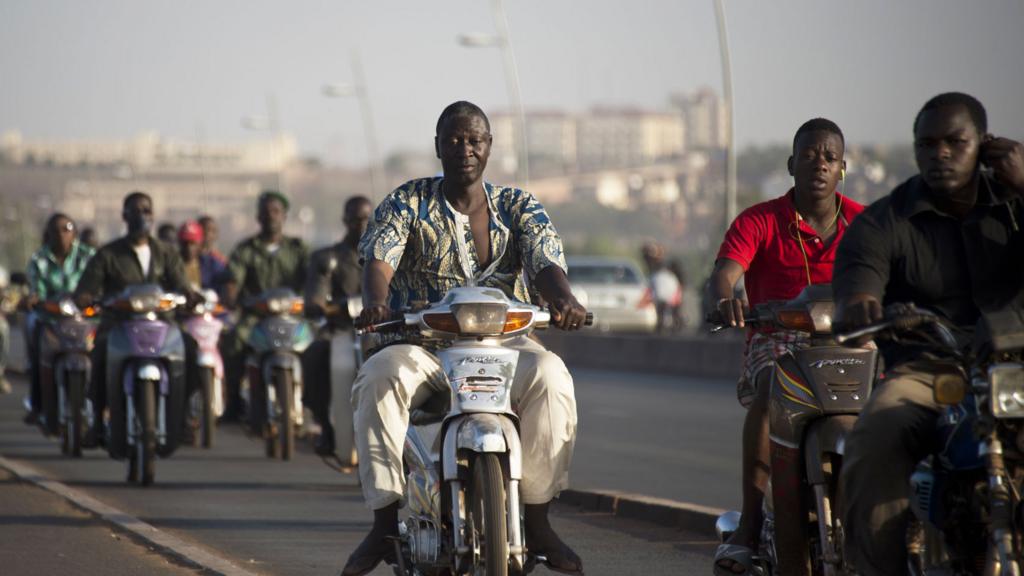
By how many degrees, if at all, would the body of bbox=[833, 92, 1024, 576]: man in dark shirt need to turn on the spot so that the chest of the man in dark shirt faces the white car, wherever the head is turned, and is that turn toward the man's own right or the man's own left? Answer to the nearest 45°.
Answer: approximately 180°

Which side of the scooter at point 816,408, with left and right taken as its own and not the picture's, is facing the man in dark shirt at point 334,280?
back

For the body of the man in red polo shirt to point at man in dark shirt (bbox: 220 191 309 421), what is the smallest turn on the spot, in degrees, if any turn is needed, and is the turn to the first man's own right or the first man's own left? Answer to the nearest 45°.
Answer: approximately 135° to the first man's own right
